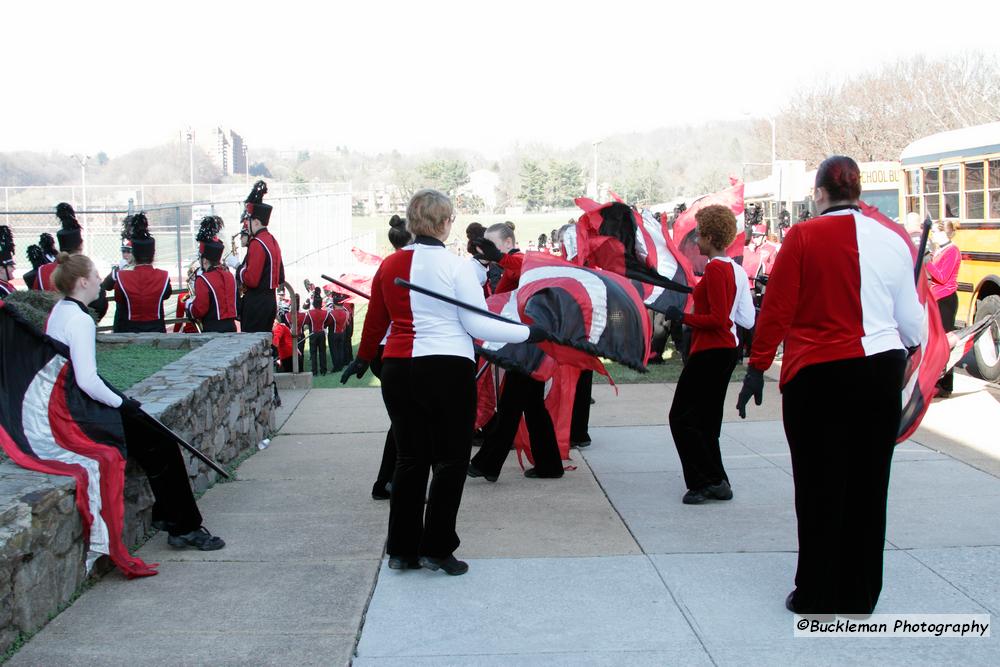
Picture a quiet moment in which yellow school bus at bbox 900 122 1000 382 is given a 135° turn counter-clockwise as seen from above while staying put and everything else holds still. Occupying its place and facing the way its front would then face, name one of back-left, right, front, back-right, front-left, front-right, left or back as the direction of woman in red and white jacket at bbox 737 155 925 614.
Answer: back

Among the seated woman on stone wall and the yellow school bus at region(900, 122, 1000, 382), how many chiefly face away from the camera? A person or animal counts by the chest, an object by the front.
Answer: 0

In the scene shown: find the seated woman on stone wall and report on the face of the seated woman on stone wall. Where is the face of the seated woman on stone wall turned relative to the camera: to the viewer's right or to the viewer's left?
to the viewer's right

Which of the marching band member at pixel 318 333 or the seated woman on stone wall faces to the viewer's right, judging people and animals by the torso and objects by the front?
the seated woman on stone wall

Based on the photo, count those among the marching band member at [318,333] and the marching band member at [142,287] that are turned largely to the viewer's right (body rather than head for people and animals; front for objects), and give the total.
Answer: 0

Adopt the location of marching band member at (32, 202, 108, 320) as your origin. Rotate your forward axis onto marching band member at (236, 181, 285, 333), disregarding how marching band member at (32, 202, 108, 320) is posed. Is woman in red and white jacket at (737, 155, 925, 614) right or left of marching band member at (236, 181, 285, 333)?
right
